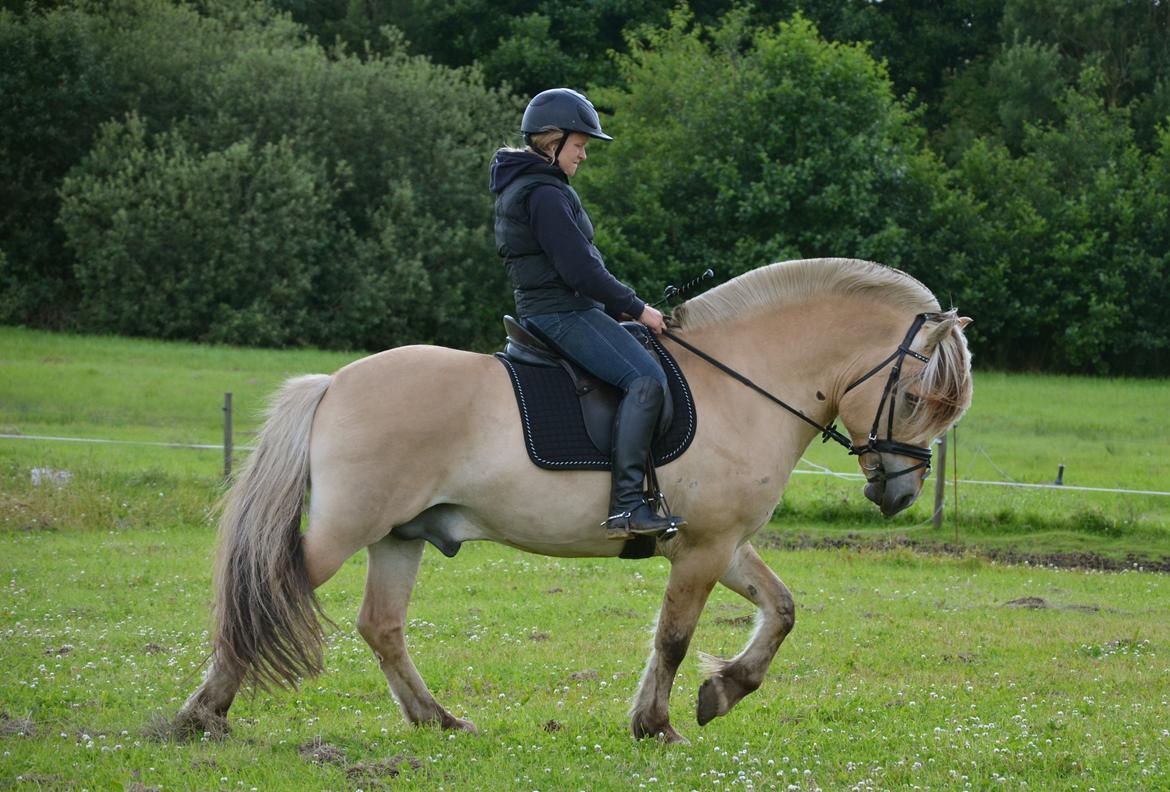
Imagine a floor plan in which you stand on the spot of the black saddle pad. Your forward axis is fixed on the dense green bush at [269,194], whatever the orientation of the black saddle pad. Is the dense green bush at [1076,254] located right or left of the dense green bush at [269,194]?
right

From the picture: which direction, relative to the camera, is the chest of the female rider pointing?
to the viewer's right

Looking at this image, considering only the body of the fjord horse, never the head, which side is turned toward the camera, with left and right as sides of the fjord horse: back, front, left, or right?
right

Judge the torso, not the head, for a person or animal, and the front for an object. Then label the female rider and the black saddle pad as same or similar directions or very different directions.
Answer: same or similar directions

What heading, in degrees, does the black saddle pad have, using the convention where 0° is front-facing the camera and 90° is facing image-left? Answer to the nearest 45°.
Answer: approximately 270°

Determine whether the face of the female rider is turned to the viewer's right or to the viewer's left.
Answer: to the viewer's right
